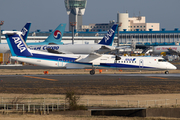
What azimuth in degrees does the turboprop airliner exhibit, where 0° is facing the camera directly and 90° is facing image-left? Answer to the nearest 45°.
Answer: approximately 270°

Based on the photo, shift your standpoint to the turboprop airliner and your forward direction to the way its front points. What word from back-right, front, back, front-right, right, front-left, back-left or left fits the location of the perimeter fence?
right
